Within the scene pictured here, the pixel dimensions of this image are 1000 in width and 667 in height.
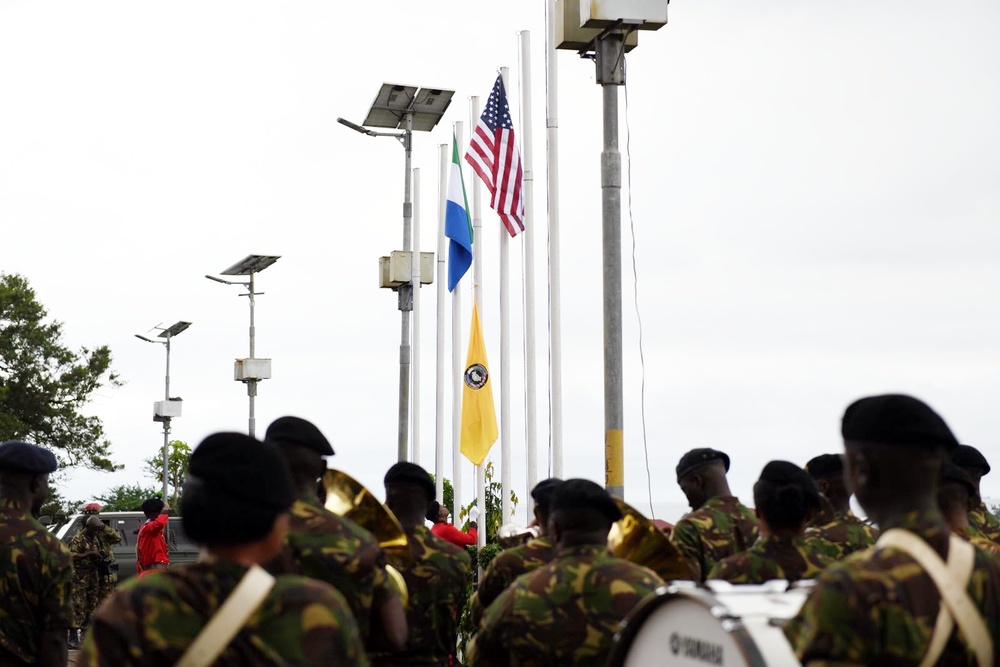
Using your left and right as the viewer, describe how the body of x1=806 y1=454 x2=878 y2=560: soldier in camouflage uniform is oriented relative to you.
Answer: facing away from the viewer and to the left of the viewer

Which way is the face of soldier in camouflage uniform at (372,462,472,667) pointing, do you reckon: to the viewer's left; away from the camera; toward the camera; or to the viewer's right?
away from the camera

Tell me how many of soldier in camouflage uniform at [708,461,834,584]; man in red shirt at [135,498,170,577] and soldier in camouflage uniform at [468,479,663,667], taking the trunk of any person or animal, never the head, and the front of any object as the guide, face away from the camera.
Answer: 2

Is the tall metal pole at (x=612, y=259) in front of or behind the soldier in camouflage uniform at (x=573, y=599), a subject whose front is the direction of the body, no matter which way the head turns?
in front

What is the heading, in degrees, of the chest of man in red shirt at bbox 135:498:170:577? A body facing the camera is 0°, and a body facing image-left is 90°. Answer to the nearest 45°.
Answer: approximately 270°

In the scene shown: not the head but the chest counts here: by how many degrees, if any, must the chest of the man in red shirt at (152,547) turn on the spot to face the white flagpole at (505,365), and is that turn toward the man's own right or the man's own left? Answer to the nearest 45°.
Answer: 0° — they already face it

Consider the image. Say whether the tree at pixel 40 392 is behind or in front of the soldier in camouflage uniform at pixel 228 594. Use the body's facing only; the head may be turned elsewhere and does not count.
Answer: in front

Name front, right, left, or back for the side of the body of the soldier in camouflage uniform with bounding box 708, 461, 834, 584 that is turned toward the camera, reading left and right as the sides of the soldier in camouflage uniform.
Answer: back

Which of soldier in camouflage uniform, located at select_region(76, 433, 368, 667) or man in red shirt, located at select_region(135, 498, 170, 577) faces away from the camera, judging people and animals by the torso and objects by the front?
the soldier in camouflage uniform

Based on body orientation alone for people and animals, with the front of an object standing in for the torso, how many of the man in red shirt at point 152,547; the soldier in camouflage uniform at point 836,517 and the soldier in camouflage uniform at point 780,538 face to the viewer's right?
1

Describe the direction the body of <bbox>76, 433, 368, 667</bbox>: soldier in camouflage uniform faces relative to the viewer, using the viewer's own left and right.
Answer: facing away from the viewer

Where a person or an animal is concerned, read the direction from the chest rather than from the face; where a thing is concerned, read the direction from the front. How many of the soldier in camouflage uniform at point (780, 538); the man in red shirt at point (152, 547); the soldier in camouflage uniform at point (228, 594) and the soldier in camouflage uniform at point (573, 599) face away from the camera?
3

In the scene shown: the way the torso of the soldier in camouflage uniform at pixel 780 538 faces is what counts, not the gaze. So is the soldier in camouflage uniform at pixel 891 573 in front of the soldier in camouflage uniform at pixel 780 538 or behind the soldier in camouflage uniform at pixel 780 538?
behind
